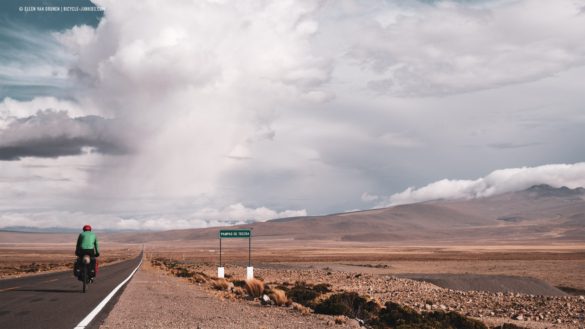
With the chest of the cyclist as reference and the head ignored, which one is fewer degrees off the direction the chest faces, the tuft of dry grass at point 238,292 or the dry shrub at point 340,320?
the tuft of dry grass

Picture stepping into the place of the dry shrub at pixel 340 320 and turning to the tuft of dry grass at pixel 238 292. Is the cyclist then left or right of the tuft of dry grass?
left

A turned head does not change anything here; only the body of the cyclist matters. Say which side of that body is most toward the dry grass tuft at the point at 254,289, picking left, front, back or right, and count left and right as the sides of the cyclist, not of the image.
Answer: right

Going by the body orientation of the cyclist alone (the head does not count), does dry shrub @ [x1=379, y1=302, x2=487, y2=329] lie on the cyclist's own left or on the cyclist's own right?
on the cyclist's own right

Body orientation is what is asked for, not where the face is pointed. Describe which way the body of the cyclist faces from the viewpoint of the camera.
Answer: away from the camera

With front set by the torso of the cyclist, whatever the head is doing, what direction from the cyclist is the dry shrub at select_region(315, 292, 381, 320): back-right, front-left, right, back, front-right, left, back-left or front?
back-right

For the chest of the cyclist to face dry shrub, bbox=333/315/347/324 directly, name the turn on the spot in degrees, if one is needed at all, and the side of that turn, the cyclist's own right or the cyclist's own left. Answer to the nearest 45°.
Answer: approximately 135° to the cyclist's own right
